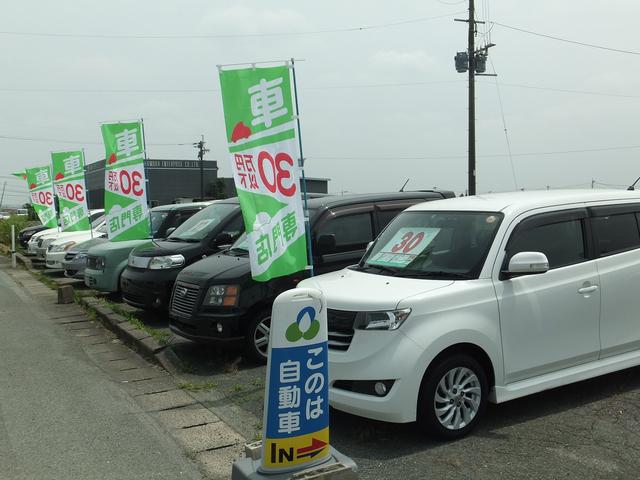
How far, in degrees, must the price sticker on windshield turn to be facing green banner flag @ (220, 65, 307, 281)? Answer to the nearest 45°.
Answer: approximately 90° to its right

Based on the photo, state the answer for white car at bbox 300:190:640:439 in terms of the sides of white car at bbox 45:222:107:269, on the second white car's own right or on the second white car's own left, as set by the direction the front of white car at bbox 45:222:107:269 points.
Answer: on the second white car's own left

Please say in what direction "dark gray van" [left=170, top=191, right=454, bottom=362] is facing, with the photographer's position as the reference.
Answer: facing the viewer and to the left of the viewer

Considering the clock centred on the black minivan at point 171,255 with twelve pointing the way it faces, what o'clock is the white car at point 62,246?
The white car is roughly at 4 o'clock from the black minivan.

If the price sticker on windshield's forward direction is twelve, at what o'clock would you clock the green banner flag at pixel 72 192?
The green banner flag is roughly at 3 o'clock from the price sticker on windshield.

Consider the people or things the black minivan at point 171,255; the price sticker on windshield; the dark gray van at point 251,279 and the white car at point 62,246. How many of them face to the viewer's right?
0

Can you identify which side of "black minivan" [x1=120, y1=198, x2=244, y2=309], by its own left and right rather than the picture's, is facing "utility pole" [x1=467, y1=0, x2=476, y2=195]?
back

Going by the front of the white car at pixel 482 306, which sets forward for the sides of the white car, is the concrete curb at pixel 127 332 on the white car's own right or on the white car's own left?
on the white car's own right

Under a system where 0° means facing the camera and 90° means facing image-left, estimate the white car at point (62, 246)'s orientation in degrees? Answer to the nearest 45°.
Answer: approximately 45°

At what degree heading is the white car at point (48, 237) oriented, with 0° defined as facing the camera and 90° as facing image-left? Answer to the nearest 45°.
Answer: approximately 45°

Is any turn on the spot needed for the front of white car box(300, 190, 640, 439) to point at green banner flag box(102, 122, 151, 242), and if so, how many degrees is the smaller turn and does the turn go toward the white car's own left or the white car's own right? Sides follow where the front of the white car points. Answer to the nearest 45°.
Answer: approximately 90° to the white car's own right

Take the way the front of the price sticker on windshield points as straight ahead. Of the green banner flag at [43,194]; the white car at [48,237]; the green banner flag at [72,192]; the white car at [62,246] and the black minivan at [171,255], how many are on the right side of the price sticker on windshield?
5

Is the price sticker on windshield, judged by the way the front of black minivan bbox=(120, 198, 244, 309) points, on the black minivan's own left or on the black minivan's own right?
on the black minivan's own left
